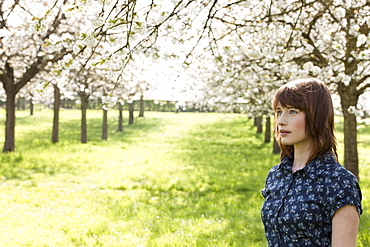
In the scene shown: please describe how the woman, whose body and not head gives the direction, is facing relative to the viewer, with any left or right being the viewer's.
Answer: facing the viewer and to the left of the viewer
